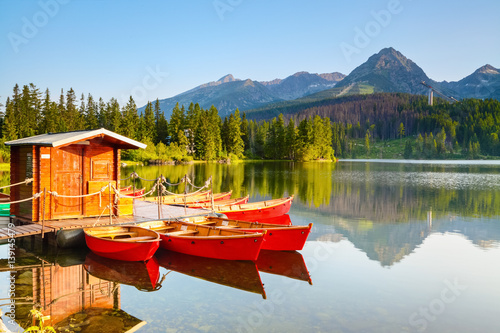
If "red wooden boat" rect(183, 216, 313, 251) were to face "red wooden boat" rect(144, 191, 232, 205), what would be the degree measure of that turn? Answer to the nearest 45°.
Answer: approximately 180°

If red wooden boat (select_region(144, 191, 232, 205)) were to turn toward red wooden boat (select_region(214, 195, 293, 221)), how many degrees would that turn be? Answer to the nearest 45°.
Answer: approximately 45° to its right

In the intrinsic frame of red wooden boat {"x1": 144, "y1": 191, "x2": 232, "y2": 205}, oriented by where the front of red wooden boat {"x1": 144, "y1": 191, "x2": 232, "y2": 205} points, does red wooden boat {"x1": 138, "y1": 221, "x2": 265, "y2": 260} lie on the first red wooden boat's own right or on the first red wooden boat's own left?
on the first red wooden boat's own right

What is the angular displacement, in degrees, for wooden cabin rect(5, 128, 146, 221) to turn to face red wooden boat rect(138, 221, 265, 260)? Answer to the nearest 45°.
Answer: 0° — it already faces it

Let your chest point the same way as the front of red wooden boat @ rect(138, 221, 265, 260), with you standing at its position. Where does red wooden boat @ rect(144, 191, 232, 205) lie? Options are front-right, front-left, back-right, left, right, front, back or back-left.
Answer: back-left

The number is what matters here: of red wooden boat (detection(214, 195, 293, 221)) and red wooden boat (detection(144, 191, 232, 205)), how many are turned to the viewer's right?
2

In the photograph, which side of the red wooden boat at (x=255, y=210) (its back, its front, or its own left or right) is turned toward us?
right

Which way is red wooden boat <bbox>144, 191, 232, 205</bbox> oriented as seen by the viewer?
to the viewer's right

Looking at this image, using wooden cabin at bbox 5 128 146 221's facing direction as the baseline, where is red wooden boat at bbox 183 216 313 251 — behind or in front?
in front

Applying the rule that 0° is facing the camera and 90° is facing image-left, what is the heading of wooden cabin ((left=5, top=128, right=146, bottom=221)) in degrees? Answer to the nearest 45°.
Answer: approximately 315°

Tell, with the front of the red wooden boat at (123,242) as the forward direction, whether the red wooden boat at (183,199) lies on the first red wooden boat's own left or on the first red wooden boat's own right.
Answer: on the first red wooden boat's own left

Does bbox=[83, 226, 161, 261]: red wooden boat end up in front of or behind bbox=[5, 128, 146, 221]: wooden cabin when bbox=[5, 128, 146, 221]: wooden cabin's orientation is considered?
in front
